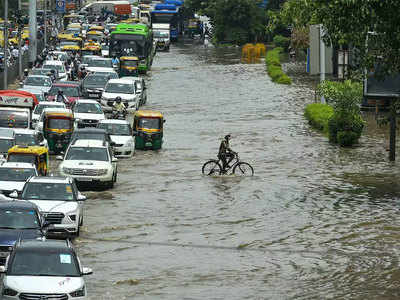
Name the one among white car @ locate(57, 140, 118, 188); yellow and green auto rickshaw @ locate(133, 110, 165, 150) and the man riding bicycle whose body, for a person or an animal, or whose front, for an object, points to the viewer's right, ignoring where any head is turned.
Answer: the man riding bicycle

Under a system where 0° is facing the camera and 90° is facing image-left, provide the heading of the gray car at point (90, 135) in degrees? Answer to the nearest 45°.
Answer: approximately 0°

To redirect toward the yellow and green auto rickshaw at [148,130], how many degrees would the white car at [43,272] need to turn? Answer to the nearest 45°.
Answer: approximately 180°

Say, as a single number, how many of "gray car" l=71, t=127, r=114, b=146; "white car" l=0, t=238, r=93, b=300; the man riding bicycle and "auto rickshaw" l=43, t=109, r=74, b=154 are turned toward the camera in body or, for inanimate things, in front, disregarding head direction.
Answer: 3

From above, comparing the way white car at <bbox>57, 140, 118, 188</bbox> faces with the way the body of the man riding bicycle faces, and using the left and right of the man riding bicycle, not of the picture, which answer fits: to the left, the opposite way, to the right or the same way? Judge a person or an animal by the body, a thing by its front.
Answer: to the right

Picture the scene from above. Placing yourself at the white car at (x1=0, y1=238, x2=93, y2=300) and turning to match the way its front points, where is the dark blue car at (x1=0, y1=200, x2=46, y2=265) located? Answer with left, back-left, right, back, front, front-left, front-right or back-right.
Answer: back

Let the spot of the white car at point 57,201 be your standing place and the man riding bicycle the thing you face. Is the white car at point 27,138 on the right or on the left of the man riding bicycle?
left

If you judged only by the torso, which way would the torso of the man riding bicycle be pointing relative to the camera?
to the viewer's right

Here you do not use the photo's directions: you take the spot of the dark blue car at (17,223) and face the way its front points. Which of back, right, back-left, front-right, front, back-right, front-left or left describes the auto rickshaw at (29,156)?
back

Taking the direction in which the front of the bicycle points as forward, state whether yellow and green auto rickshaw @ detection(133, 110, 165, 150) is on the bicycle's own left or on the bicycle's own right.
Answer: on the bicycle's own left

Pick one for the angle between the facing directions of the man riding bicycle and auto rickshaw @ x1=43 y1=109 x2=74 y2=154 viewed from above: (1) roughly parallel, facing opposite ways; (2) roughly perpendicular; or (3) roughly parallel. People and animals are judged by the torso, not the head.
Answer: roughly perpendicular

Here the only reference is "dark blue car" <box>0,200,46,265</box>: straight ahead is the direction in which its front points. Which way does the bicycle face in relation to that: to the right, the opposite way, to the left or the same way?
to the left

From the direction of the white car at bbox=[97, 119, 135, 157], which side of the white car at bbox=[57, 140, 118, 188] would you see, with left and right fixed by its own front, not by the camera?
back

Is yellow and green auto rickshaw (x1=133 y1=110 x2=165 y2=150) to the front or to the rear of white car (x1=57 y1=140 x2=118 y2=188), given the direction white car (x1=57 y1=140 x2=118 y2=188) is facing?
to the rear

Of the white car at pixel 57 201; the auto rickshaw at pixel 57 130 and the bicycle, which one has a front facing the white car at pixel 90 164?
the auto rickshaw
